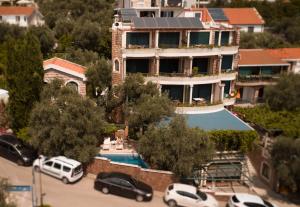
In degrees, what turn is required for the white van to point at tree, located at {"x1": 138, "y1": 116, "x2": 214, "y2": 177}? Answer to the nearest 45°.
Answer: approximately 135° to its right

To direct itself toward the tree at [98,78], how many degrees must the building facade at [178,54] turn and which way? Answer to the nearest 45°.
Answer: approximately 90° to its right

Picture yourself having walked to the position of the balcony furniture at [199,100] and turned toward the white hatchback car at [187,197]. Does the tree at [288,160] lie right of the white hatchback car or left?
left

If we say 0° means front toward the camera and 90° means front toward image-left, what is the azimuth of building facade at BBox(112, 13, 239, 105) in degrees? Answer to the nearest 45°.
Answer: approximately 0°

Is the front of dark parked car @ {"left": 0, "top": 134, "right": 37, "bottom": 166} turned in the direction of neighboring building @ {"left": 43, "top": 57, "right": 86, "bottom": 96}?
no

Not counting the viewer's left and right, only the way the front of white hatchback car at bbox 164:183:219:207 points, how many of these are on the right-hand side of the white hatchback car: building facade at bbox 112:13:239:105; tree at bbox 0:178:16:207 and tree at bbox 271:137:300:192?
1

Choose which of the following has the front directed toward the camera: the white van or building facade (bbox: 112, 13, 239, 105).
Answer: the building facade

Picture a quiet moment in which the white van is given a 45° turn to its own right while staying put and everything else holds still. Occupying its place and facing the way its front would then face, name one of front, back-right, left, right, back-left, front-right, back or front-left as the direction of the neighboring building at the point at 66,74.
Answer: front

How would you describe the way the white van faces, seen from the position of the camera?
facing away from the viewer and to the left of the viewer

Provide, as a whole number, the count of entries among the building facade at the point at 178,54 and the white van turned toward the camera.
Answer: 1
